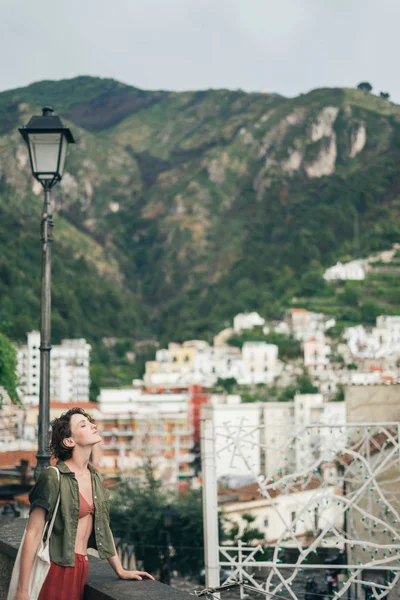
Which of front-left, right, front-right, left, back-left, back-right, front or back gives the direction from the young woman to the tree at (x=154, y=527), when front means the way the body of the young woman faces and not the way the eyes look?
back-left

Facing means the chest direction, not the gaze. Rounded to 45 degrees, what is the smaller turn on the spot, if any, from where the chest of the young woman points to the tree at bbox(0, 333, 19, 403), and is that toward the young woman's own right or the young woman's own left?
approximately 135° to the young woman's own left
